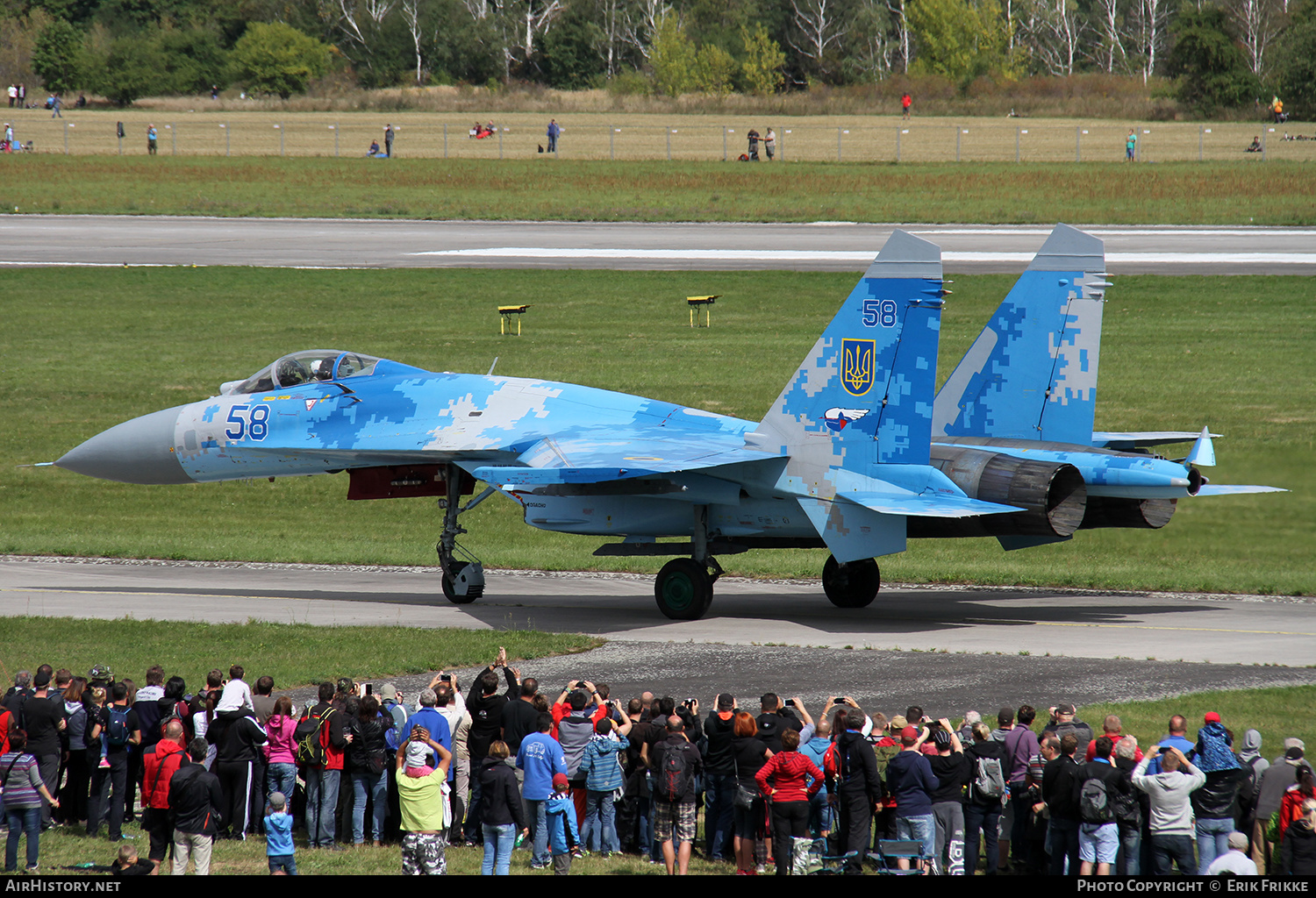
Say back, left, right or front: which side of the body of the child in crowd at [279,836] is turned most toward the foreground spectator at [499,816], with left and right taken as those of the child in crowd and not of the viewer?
right

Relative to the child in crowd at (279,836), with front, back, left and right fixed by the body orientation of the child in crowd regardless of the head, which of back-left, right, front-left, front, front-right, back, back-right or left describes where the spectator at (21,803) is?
front-left

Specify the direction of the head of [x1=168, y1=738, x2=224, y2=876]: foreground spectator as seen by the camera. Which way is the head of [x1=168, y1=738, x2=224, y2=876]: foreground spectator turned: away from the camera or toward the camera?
away from the camera

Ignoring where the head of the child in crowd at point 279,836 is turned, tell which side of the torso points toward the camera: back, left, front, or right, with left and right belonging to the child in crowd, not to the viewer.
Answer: back

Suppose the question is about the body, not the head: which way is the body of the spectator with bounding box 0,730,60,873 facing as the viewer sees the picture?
away from the camera

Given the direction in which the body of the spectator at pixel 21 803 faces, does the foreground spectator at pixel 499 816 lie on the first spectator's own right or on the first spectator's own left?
on the first spectator's own right

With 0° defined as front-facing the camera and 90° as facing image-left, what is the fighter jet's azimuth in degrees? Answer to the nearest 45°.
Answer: approximately 135°

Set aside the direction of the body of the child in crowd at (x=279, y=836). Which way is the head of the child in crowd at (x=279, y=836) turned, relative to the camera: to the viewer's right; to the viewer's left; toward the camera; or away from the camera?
away from the camera

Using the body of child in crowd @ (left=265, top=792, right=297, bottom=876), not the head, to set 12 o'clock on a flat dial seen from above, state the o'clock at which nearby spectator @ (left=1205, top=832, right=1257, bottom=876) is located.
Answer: The nearby spectator is roughly at 4 o'clock from the child in crowd.

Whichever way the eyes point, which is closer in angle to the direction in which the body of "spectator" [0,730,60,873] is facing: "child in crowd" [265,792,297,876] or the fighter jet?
the fighter jet

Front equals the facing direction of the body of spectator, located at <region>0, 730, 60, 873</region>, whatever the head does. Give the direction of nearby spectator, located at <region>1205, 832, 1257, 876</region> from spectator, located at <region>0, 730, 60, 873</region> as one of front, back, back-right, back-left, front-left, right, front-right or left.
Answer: back-right
